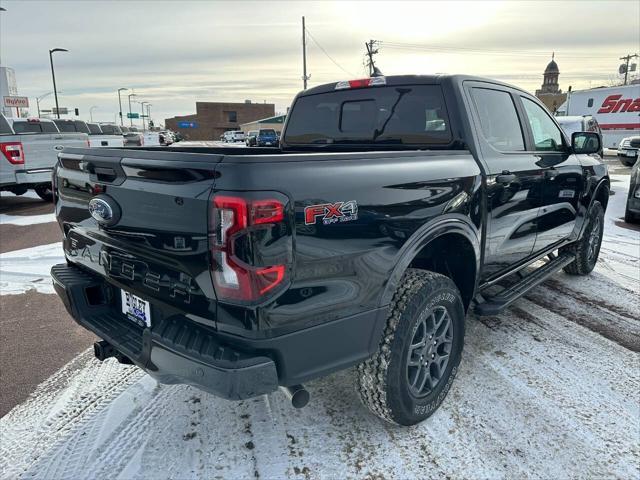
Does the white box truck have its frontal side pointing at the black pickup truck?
no

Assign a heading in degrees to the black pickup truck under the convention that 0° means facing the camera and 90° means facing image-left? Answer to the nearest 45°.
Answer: approximately 225°

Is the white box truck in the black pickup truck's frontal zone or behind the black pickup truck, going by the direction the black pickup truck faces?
frontal zone
